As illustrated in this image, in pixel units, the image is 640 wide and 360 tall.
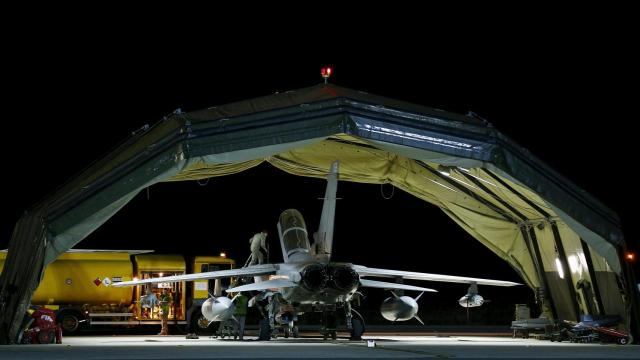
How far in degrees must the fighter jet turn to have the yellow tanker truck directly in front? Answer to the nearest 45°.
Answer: approximately 45° to its left

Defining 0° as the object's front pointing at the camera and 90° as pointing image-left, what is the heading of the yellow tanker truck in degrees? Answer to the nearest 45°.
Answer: approximately 270°

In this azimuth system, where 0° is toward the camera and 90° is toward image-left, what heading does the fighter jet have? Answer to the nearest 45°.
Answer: approximately 180°

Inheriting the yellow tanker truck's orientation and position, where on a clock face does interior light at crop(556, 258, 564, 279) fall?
The interior light is roughly at 1 o'clock from the yellow tanker truck.

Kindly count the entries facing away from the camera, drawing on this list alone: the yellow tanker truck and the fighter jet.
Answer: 1

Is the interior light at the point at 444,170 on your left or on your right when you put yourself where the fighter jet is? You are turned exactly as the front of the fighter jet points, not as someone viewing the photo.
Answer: on your right

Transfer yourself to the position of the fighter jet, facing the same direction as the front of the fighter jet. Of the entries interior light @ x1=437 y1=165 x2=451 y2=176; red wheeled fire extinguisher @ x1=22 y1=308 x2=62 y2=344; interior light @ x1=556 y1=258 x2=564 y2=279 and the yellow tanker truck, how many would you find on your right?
2

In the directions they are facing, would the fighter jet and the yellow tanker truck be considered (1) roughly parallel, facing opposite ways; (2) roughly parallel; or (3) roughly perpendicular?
roughly perpendicular
